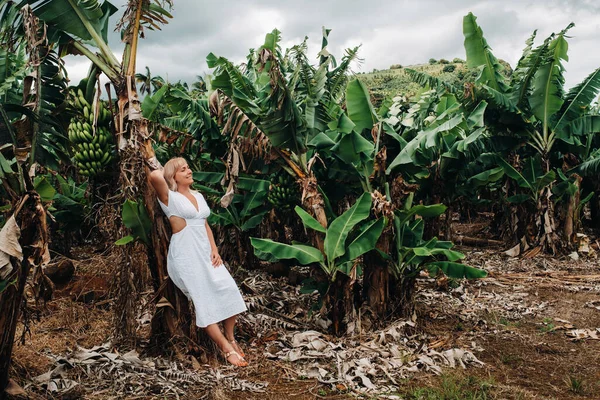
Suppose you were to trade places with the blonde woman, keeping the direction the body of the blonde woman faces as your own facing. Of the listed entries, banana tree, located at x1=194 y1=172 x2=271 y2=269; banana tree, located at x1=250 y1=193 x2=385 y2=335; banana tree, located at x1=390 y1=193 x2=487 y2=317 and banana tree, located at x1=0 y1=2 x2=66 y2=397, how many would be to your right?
1

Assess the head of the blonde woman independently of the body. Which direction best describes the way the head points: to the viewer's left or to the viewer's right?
to the viewer's right

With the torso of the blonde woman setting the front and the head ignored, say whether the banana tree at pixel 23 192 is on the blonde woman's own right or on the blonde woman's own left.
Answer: on the blonde woman's own right

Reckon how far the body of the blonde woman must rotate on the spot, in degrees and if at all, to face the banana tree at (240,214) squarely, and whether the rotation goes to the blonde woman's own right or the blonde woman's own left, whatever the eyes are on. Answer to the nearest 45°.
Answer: approximately 135° to the blonde woman's own left

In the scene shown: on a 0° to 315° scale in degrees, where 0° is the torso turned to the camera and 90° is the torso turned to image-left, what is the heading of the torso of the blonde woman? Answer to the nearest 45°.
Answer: approximately 315°

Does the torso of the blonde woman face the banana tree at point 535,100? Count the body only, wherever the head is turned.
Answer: no

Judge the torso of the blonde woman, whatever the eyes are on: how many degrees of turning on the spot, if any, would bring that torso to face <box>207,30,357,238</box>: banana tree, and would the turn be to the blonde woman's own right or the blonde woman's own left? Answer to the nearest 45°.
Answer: approximately 90° to the blonde woman's own left

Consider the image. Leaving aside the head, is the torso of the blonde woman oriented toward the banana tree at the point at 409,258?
no
